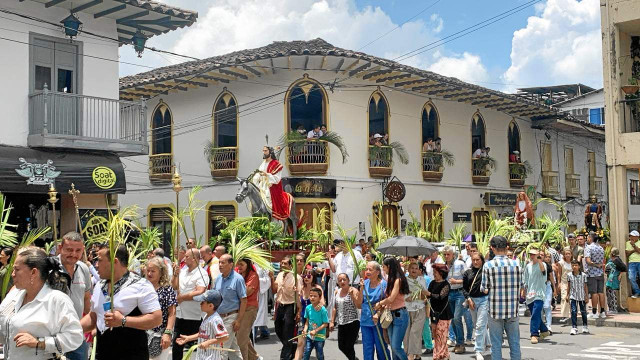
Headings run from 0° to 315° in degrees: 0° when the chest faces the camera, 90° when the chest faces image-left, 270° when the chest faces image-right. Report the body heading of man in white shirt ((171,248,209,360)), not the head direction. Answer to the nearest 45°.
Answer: approximately 45°

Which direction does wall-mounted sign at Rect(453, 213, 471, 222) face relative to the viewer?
toward the camera

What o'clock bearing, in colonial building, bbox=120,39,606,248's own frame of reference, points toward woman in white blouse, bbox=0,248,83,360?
The woman in white blouse is roughly at 12 o'clock from the colonial building.

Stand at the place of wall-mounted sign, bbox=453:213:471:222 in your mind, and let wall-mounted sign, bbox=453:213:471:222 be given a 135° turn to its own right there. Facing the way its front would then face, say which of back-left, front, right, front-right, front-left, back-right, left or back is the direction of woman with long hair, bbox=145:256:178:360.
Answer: back-left

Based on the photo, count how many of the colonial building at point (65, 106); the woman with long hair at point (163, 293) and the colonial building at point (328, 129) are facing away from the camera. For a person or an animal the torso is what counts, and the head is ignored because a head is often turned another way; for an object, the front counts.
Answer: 0

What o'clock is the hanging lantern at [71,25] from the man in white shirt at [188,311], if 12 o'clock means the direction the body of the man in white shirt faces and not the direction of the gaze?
The hanging lantern is roughly at 4 o'clock from the man in white shirt.

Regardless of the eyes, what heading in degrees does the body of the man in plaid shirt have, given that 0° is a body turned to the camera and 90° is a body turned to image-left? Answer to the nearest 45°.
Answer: approximately 180°

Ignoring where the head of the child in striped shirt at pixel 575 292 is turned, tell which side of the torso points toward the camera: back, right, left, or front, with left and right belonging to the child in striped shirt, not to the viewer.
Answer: front

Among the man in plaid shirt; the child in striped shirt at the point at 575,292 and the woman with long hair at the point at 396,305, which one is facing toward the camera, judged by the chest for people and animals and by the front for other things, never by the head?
the child in striped shirt

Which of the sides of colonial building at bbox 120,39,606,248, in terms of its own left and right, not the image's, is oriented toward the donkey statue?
front

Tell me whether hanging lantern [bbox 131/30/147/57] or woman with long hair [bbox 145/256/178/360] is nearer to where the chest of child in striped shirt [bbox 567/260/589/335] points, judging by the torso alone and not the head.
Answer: the woman with long hair
